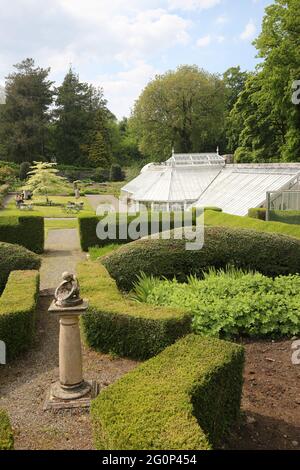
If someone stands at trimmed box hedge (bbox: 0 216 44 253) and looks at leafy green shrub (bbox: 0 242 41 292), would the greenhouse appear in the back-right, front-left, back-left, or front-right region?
back-left

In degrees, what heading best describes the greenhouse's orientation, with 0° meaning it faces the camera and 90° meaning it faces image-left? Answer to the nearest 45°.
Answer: approximately 45°

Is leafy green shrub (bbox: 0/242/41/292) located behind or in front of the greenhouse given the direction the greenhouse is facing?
in front

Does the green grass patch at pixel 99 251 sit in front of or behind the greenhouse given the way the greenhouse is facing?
in front

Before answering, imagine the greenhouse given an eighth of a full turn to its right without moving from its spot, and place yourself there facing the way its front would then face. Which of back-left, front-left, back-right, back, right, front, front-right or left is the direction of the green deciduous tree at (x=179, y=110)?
right

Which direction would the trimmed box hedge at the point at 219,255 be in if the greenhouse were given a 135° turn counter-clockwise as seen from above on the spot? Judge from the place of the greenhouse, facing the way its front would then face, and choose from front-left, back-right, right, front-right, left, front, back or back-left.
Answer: right

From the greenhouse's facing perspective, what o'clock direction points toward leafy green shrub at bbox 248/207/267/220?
The leafy green shrub is roughly at 10 o'clock from the greenhouse.

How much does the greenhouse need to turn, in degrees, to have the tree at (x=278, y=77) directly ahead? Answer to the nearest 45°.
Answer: approximately 180°
